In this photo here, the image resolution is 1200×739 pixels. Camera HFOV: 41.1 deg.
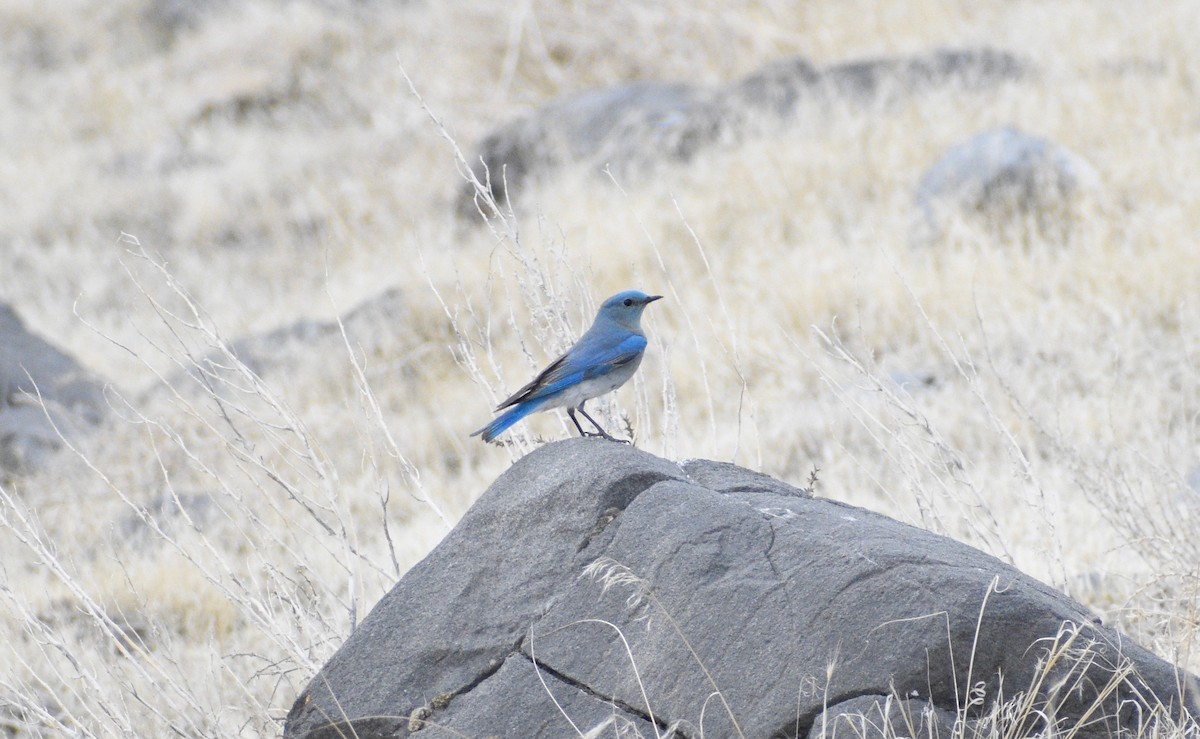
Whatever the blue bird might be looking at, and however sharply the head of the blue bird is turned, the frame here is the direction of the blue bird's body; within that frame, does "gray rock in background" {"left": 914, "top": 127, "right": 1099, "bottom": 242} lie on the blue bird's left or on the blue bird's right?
on the blue bird's left

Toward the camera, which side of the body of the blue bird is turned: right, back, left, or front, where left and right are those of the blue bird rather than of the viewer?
right

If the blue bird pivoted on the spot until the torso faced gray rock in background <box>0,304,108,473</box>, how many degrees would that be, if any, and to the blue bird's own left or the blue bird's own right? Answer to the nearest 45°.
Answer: approximately 135° to the blue bird's own left

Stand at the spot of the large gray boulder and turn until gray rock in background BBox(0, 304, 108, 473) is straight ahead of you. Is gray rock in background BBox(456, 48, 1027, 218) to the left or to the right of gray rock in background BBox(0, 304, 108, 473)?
right

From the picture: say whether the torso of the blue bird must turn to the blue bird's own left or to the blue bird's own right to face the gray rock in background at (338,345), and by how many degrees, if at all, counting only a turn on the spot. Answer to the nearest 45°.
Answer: approximately 90° to the blue bird's own left

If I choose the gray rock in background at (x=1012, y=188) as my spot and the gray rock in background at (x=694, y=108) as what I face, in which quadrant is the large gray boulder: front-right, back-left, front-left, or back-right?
back-left

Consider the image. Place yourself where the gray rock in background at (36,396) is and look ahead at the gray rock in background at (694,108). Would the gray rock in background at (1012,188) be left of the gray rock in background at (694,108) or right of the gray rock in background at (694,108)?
right

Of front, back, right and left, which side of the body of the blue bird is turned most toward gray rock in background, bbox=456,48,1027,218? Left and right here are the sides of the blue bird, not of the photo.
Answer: left
